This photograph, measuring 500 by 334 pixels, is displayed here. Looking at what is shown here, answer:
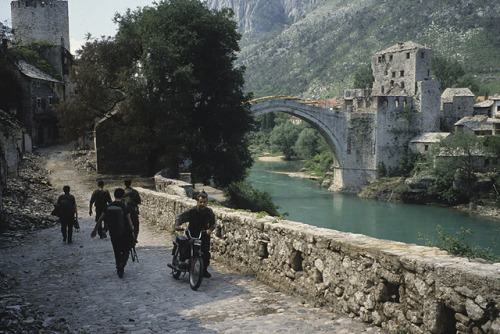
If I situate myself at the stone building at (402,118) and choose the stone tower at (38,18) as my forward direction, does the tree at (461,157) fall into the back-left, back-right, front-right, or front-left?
back-left

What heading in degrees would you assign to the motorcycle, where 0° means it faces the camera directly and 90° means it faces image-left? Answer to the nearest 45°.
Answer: approximately 315°

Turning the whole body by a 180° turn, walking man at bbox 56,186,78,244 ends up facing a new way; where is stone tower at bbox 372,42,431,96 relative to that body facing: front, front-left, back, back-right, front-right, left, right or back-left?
back-left

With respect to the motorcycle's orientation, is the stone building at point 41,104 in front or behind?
behind

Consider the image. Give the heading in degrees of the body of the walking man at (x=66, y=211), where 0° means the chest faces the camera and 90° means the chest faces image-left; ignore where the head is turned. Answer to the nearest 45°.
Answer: approximately 180°

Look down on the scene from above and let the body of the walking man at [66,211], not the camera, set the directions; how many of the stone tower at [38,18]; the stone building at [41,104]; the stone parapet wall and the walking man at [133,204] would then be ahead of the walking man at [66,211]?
2

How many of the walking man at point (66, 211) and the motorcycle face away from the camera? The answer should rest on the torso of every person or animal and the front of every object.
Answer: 1

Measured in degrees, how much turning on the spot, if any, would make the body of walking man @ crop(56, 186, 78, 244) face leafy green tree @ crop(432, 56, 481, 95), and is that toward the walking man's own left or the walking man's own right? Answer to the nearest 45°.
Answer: approximately 45° to the walking man's own right

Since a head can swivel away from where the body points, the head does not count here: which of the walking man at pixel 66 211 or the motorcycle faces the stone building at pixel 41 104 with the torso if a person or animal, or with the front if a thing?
the walking man

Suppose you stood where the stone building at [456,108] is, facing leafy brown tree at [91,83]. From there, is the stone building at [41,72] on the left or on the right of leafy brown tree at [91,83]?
right

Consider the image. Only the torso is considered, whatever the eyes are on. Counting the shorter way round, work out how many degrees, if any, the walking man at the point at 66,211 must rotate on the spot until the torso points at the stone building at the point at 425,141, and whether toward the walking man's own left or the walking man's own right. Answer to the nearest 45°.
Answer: approximately 45° to the walking man's own right

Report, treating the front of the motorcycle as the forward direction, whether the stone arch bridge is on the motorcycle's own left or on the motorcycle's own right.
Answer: on the motorcycle's own left

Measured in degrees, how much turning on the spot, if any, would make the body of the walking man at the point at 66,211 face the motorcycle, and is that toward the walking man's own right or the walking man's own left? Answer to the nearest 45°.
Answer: approximately 180°
